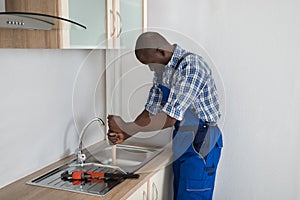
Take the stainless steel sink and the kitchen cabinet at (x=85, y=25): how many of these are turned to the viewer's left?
0

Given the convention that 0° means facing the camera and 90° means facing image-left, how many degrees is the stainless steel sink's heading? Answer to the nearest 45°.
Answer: approximately 315°

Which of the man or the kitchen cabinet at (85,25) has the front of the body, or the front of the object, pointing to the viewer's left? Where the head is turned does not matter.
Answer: the man

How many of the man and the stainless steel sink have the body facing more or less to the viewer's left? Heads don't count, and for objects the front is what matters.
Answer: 1

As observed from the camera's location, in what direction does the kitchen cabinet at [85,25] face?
facing the viewer and to the right of the viewer

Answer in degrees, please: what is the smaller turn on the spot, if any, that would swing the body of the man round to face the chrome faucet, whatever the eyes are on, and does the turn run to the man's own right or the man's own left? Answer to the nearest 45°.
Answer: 0° — they already face it

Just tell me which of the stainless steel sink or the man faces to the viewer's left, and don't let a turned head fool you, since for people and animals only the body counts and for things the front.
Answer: the man

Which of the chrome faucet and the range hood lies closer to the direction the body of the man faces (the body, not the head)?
the chrome faucet

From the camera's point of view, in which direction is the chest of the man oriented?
to the viewer's left
